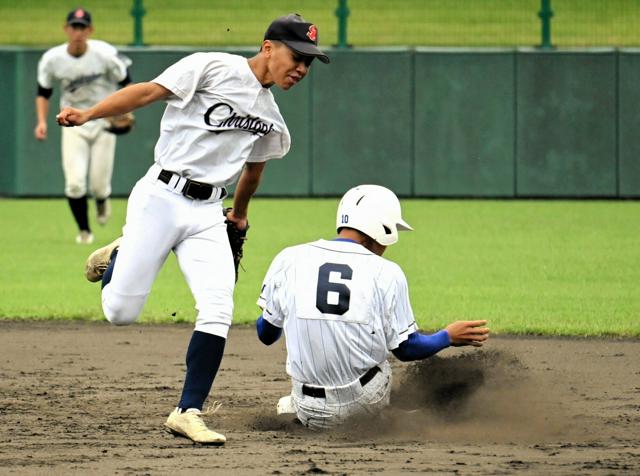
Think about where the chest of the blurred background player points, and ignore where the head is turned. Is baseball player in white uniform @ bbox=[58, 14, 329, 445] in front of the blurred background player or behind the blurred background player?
in front

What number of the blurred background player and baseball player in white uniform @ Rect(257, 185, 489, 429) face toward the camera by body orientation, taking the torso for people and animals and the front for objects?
1

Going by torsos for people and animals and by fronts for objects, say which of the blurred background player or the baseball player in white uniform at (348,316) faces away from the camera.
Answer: the baseball player in white uniform

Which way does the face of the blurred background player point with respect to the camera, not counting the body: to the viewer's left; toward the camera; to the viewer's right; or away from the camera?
toward the camera

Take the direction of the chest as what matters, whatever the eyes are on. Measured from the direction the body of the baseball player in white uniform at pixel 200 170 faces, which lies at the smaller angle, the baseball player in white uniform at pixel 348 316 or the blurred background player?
the baseball player in white uniform

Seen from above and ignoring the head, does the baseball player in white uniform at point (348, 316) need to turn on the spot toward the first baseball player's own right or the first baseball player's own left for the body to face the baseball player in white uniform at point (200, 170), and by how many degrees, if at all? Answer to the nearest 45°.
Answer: approximately 90° to the first baseball player's own left

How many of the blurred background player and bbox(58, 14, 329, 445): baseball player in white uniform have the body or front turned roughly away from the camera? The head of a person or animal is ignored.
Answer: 0

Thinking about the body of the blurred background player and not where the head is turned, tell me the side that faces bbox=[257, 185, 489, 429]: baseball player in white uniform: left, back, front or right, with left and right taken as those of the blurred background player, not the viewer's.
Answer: front

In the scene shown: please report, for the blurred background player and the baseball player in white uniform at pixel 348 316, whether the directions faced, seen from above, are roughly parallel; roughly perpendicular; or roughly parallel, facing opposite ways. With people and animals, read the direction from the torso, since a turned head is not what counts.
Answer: roughly parallel, facing opposite ways

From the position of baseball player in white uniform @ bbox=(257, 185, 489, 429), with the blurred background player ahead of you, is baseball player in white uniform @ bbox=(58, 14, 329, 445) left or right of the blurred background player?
left

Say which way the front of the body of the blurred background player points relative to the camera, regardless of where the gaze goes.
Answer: toward the camera

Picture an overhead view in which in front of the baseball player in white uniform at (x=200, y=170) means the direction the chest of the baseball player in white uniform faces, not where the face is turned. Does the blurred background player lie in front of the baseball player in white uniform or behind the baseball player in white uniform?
behind

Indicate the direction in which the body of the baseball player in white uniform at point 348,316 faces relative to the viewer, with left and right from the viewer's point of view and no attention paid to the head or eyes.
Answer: facing away from the viewer
